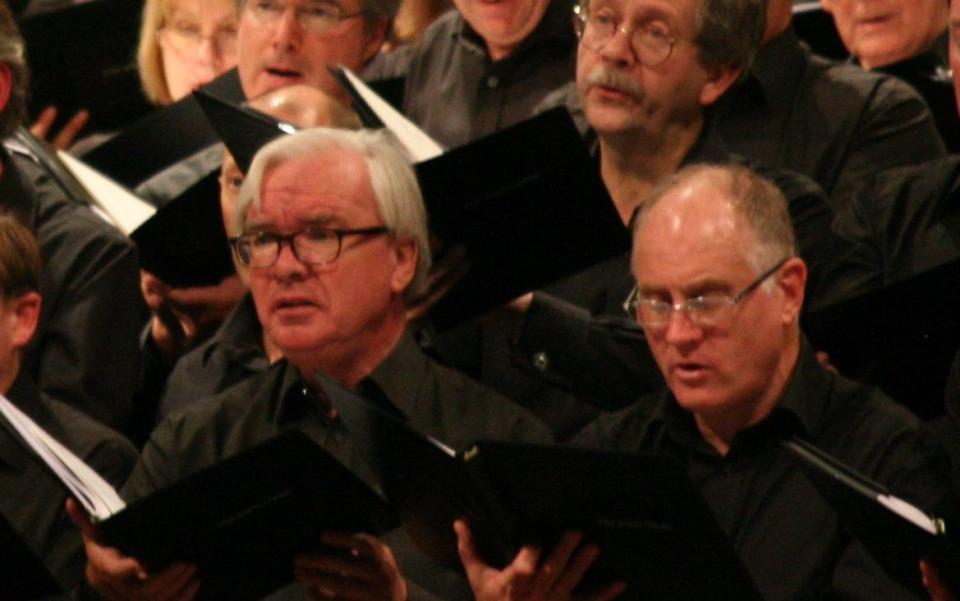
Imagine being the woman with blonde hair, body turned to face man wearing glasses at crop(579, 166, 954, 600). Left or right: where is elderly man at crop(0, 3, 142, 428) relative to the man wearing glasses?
right

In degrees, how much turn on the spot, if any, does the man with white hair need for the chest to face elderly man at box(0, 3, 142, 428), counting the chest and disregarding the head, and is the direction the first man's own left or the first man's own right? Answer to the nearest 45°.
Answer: approximately 90° to the first man's own right

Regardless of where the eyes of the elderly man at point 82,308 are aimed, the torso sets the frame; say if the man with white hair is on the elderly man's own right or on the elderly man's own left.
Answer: on the elderly man's own left

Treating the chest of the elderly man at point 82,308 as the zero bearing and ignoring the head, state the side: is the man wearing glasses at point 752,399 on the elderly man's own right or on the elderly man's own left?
on the elderly man's own left

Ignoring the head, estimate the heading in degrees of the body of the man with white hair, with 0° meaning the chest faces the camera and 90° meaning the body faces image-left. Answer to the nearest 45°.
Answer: approximately 45°

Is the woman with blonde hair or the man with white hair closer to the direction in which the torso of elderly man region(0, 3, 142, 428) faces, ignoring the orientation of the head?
the man with white hair

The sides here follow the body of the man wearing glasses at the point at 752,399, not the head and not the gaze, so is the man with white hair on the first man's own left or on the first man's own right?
on the first man's own right
